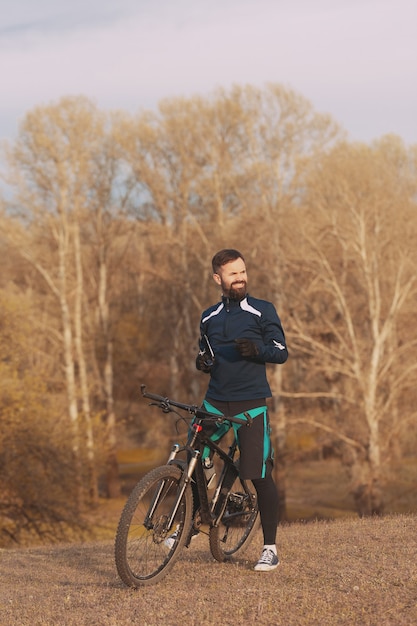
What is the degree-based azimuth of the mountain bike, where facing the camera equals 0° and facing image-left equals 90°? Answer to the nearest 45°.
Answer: approximately 45°

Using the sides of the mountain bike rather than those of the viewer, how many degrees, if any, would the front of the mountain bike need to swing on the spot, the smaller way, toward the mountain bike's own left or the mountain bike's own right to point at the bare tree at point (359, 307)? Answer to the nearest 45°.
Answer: approximately 135° to the mountain bike's own right

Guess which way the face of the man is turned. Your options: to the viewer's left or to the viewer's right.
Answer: to the viewer's right
